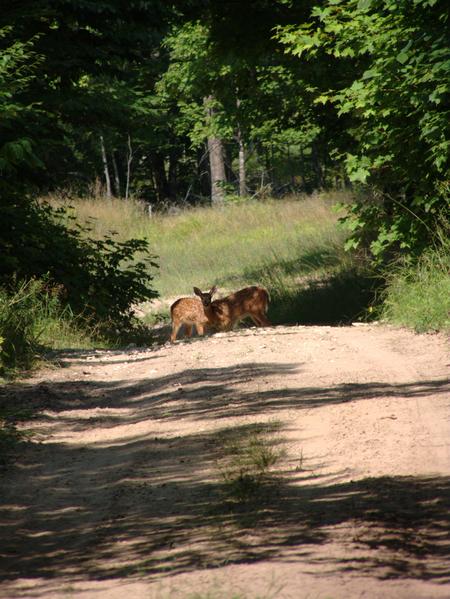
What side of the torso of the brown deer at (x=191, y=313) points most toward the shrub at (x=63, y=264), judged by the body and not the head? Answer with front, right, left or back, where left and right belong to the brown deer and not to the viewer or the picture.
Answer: back

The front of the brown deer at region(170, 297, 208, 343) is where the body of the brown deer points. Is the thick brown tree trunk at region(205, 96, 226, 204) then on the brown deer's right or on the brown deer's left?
on the brown deer's left

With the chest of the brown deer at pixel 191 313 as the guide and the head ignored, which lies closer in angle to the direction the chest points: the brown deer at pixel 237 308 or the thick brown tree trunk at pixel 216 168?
the brown deer

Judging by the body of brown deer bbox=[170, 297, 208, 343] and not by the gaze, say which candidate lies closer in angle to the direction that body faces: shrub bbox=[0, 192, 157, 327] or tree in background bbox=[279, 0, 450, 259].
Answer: the tree in background

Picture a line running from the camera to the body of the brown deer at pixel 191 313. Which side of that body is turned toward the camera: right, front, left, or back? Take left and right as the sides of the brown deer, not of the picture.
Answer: right

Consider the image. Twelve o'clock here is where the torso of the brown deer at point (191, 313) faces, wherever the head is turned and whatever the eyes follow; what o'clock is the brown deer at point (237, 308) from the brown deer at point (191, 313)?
the brown deer at point (237, 308) is roughly at 11 o'clock from the brown deer at point (191, 313).

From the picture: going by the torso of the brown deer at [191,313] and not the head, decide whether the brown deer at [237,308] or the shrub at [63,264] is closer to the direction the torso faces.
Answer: the brown deer
